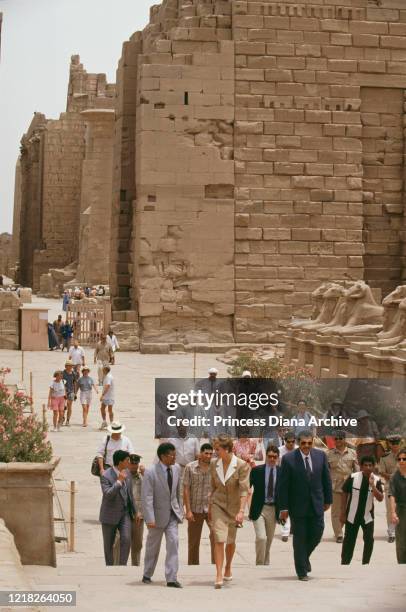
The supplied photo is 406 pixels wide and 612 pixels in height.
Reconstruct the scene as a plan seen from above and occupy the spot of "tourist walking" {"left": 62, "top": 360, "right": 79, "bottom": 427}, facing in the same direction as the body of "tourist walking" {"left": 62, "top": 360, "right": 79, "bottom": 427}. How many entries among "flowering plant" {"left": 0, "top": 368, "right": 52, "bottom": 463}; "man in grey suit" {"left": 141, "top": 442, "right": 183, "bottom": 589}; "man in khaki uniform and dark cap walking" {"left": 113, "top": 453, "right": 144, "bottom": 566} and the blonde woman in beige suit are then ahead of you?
4

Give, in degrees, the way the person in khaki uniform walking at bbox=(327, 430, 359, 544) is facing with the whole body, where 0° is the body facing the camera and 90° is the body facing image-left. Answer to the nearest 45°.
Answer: approximately 0°

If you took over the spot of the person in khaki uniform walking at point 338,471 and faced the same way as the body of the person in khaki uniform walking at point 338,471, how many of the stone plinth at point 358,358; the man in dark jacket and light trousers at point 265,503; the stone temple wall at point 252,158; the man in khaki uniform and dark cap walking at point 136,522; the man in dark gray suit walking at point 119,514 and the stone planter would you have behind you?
2

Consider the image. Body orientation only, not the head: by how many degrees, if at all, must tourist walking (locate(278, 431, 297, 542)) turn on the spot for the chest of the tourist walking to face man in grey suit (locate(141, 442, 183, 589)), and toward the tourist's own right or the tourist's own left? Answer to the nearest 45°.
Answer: approximately 45° to the tourist's own right

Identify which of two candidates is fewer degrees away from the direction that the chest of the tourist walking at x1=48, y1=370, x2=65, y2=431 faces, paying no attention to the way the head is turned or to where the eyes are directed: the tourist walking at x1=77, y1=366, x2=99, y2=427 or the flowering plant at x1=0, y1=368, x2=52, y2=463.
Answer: the flowering plant

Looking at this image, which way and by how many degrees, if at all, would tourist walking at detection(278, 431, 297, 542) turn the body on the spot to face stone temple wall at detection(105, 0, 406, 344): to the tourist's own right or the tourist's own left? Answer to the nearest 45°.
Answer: approximately 180°

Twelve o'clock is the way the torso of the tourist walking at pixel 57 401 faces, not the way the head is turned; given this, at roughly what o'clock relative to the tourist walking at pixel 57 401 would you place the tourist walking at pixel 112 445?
the tourist walking at pixel 112 445 is roughly at 12 o'clock from the tourist walking at pixel 57 401.

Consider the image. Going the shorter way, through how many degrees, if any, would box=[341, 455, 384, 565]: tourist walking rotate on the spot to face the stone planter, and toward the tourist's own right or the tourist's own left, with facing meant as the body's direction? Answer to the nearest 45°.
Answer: approximately 90° to the tourist's own right

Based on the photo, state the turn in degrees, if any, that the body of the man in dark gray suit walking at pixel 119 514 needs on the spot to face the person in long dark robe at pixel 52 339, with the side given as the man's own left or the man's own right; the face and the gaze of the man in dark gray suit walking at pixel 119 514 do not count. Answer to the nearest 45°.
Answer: approximately 135° to the man's own left

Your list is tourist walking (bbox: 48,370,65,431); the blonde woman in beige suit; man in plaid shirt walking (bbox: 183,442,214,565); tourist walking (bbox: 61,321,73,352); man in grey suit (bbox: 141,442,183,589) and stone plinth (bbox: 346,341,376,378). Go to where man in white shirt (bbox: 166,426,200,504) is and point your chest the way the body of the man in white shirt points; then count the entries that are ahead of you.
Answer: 3

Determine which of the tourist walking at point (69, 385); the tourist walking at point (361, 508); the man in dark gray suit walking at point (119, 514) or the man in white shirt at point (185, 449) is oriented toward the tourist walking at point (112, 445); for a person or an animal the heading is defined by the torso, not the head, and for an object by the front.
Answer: the tourist walking at point (69, 385)

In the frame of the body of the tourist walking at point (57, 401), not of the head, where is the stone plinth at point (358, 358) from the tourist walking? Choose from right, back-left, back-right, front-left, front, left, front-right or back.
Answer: left
